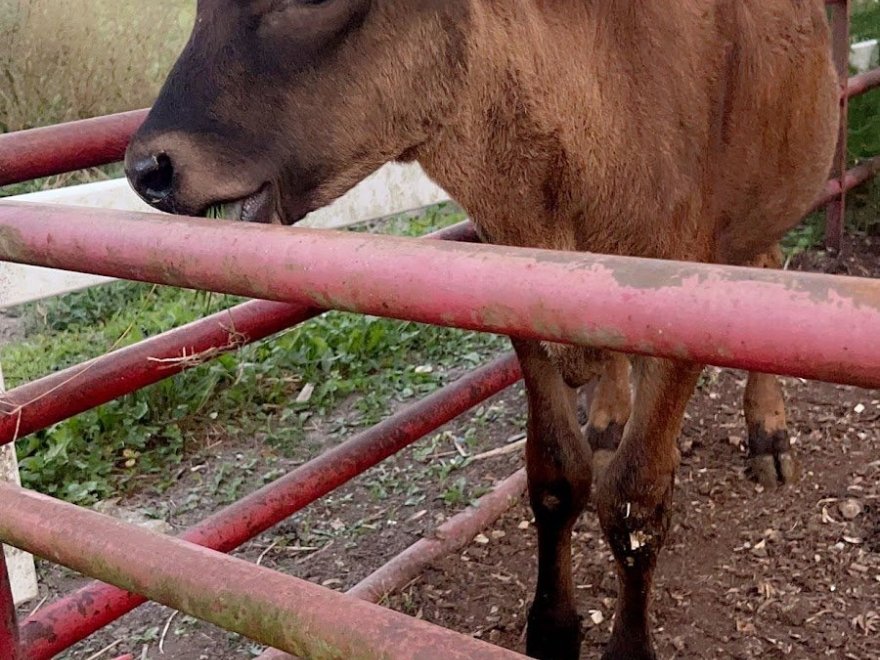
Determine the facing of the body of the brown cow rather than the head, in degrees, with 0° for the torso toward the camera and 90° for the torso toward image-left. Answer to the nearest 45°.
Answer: approximately 45°

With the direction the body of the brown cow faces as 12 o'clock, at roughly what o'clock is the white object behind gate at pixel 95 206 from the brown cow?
The white object behind gate is roughly at 3 o'clock from the brown cow.

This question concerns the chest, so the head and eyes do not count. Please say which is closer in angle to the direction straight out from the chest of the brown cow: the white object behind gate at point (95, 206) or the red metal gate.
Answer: the red metal gate
